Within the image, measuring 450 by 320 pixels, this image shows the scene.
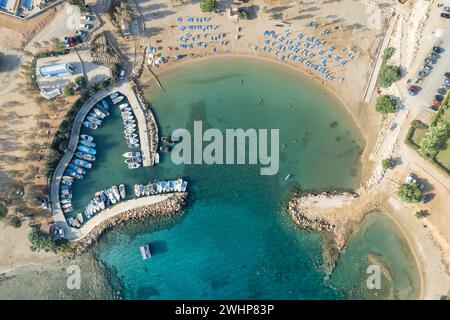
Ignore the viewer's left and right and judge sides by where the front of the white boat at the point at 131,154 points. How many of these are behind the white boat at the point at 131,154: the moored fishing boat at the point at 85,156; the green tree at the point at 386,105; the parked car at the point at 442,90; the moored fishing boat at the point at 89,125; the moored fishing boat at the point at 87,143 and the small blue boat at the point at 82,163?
2

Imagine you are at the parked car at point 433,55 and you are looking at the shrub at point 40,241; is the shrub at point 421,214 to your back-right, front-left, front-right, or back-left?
front-left

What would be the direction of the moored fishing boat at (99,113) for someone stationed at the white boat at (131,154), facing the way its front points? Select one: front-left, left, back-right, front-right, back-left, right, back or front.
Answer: front-right

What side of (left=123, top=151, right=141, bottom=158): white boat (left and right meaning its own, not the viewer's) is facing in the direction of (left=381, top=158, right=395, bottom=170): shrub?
back

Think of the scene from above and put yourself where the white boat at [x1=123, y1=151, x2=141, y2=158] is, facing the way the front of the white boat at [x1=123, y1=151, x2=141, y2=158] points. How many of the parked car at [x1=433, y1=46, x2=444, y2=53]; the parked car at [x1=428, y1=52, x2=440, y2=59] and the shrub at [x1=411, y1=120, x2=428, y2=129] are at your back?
3

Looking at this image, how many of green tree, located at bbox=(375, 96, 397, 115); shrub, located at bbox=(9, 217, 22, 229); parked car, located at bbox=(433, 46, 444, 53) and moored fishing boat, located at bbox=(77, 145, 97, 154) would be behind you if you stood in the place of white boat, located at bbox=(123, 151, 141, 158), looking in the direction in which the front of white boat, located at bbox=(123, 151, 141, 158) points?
2

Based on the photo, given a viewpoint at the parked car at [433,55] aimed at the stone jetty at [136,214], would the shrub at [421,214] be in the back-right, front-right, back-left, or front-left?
front-left

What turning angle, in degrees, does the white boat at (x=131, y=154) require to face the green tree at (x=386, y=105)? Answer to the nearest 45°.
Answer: approximately 180°

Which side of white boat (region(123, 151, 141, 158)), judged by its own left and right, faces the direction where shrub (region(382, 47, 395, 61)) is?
back

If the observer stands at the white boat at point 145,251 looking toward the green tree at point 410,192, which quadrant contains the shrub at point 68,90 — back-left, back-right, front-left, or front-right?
back-left

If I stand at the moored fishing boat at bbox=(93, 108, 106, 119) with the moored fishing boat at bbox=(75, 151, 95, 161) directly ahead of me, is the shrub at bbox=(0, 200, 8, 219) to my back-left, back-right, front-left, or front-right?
front-right

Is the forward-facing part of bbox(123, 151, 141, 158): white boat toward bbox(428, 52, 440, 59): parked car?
no

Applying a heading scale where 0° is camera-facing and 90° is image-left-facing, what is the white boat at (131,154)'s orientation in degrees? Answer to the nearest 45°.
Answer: approximately 90°

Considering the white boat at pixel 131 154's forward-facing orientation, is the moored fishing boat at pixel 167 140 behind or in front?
behind

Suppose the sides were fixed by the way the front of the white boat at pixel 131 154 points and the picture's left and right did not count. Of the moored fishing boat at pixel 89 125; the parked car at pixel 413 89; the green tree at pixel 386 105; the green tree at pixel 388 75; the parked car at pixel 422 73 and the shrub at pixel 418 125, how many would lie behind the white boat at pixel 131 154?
5

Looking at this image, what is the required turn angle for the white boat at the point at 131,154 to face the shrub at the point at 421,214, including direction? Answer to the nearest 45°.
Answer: approximately 135° to its left

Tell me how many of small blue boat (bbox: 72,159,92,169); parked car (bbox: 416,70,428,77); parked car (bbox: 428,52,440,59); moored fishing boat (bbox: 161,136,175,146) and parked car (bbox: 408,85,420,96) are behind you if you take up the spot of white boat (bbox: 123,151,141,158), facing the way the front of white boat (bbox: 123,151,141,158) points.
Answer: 4
